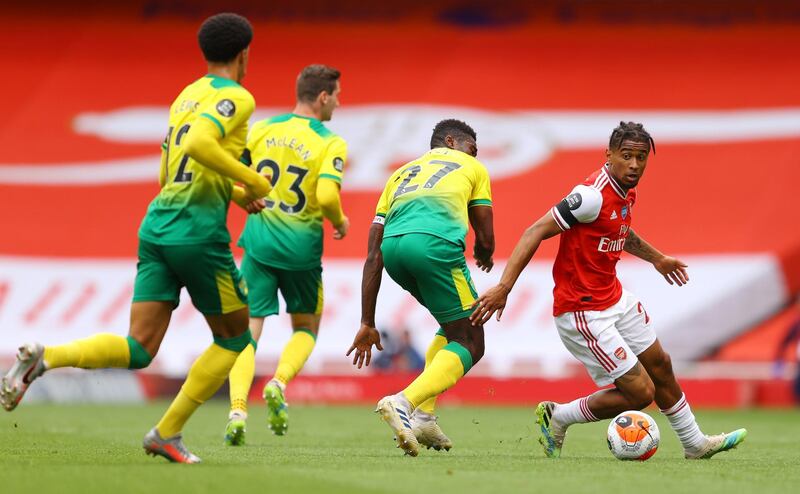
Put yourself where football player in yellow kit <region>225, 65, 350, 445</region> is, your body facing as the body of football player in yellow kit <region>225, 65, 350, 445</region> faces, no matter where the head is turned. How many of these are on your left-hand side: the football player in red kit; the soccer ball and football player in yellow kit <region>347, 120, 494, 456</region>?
0

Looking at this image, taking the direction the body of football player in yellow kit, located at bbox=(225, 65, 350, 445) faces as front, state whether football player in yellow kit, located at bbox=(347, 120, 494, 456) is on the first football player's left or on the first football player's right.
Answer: on the first football player's right

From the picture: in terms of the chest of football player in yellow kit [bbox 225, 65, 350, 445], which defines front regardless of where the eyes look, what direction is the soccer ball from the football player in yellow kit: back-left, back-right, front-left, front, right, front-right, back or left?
right

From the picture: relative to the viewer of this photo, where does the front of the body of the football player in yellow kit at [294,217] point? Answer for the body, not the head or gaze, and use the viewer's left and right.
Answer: facing away from the viewer and to the right of the viewer

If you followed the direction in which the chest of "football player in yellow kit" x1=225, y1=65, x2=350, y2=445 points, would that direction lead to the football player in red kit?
no

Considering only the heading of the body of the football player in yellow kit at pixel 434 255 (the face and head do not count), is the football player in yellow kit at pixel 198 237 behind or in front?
behind

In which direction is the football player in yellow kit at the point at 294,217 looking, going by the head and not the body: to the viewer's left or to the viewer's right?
to the viewer's right

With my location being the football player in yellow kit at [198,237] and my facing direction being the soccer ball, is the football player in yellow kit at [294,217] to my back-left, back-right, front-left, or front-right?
front-left

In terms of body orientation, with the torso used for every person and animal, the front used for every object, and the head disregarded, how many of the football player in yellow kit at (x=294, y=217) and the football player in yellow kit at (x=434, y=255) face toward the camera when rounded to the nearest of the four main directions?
0

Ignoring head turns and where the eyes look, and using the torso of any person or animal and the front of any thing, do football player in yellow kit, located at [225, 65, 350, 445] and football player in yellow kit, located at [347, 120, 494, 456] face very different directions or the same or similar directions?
same or similar directions

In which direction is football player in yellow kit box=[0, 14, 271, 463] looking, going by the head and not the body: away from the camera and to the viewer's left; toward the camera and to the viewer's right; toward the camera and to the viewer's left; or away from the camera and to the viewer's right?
away from the camera and to the viewer's right
